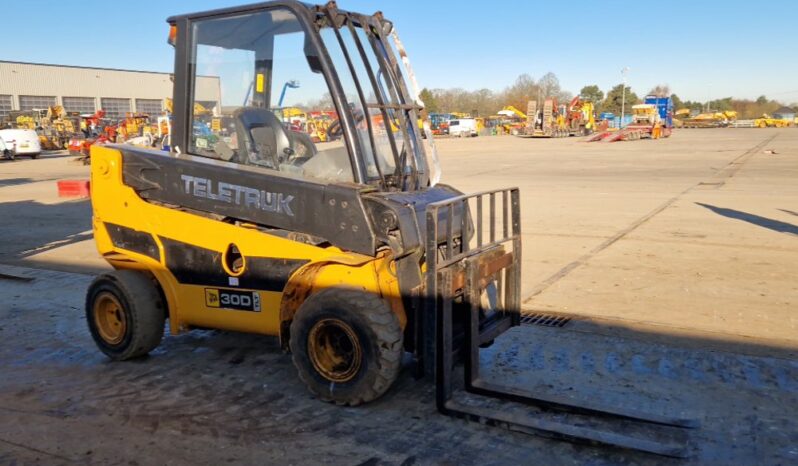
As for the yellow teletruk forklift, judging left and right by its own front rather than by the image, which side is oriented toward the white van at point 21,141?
back

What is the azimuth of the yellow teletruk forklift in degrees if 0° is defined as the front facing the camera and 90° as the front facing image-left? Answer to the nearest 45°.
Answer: approximately 315°

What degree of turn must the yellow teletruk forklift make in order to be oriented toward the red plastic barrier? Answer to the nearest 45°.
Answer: approximately 180°
